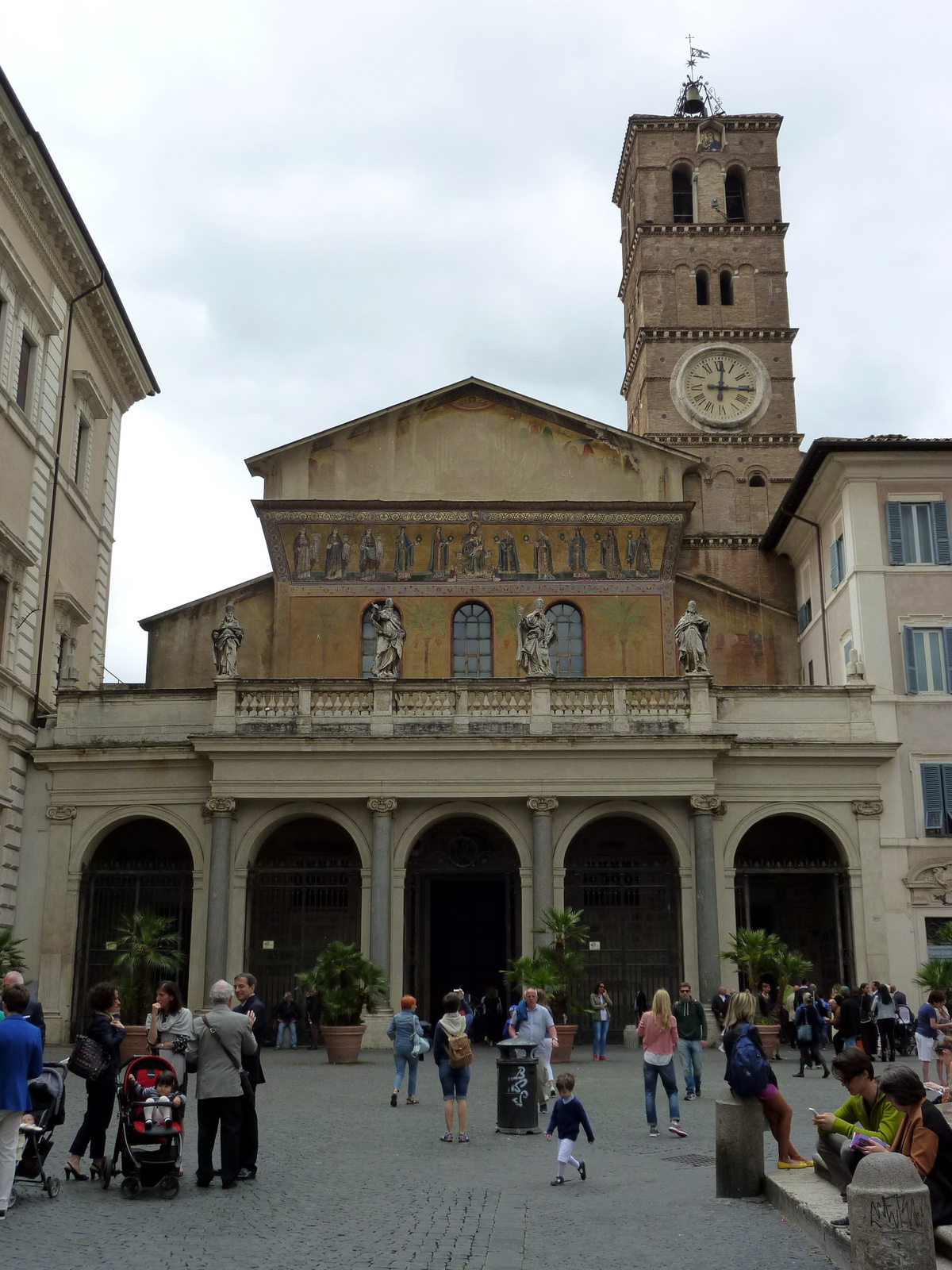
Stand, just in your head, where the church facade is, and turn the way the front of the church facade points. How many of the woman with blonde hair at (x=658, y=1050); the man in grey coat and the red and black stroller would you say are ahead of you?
3

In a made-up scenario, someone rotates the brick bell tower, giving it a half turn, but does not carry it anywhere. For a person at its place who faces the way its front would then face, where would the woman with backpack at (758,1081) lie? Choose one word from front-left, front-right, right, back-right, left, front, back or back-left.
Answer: back

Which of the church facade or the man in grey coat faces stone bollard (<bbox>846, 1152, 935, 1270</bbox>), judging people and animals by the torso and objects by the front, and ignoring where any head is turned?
the church facade

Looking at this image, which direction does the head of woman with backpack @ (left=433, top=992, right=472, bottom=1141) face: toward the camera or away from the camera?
away from the camera

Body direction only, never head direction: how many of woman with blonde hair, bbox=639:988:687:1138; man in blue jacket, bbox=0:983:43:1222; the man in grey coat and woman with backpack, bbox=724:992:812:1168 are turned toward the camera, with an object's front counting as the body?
0

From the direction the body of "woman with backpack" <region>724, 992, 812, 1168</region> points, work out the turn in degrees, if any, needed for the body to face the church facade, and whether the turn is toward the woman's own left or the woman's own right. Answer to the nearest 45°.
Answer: approximately 45° to the woman's own left

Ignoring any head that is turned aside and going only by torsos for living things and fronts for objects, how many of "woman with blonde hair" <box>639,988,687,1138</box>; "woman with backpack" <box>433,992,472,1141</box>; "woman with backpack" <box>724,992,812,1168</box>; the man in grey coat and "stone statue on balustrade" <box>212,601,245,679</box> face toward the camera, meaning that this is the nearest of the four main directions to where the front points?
1

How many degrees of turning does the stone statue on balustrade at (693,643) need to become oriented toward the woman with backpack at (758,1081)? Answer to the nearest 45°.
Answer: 0° — it already faces them

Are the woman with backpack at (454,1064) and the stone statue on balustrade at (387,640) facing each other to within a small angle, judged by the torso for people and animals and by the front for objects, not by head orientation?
yes

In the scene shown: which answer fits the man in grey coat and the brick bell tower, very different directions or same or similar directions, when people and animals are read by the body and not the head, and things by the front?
very different directions

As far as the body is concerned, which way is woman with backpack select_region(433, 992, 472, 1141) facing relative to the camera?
away from the camera

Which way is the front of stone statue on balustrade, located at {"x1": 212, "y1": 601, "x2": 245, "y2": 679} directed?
toward the camera

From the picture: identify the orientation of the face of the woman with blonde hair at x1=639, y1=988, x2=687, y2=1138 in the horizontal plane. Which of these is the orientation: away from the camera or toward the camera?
away from the camera

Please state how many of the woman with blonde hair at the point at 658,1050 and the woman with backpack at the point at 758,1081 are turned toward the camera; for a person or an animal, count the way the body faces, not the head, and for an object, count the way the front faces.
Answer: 0

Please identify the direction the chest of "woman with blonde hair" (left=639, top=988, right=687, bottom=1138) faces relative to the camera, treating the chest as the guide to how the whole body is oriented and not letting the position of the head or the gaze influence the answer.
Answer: away from the camera

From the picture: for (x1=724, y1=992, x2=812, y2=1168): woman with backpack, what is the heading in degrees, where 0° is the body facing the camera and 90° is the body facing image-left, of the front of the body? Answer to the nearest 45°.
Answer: approximately 225°

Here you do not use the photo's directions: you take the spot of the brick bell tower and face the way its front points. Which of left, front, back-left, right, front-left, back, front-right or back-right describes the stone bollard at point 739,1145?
front

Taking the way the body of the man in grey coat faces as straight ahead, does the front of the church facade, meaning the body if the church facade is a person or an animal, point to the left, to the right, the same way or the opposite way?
the opposite way

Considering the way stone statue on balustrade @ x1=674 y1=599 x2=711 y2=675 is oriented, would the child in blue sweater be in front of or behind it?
in front

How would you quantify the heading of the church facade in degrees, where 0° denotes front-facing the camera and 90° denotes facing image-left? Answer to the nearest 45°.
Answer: approximately 0°
